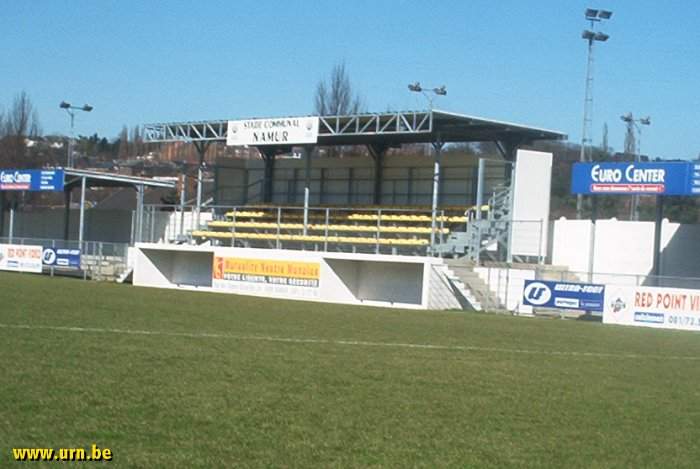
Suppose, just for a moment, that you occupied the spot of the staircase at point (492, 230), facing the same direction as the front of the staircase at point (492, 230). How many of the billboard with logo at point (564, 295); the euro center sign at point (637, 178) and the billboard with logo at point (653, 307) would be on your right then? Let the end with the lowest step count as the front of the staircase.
0

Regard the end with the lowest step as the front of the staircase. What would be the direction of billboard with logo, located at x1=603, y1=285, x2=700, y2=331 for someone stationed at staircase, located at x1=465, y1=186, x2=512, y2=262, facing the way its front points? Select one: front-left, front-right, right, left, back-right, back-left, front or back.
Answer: left

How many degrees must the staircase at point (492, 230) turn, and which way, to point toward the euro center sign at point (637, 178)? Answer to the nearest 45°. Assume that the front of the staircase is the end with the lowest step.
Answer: approximately 90° to its left

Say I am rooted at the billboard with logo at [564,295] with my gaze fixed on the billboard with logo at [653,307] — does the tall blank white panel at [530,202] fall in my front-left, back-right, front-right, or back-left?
back-left

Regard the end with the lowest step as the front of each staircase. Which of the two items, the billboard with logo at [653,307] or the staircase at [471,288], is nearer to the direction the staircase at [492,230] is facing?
the staircase

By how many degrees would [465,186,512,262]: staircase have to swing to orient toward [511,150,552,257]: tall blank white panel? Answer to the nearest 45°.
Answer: approximately 180°

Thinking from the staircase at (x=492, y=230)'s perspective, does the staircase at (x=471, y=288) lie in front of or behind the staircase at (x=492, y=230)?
in front

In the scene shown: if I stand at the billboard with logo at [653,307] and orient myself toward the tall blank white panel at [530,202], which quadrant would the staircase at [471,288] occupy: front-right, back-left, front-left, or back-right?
front-left

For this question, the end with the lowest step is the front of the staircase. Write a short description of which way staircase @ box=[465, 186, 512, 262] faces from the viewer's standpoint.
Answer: facing the viewer and to the left of the viewer

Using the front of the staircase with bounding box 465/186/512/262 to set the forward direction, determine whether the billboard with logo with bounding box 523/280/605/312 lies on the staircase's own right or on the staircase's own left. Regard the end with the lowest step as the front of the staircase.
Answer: on the staircase's own left

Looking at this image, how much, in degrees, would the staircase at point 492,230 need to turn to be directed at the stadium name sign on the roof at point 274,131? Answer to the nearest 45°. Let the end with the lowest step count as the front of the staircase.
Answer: approximately 45° to its right
